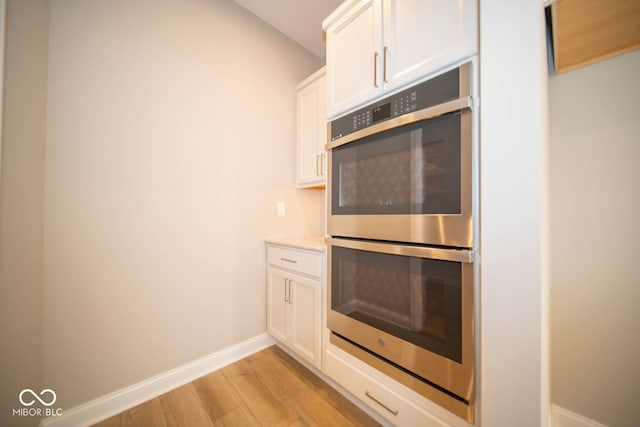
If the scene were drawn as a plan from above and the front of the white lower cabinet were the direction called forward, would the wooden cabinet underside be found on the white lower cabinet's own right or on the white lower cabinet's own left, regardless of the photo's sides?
on the white lower cabinet's own left

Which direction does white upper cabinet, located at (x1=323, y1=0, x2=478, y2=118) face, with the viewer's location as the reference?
facing the viewer and to the left of the viewer

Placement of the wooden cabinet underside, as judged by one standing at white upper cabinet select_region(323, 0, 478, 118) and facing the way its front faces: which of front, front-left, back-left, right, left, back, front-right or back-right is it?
back-left

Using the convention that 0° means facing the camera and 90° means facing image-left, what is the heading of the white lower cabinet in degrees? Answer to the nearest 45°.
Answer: approximately 45°

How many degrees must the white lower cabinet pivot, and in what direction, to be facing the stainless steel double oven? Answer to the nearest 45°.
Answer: approximately 90° to its left

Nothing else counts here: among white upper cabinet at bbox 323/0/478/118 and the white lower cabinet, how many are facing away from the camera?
0

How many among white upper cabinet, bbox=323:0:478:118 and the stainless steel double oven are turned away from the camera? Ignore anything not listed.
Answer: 0

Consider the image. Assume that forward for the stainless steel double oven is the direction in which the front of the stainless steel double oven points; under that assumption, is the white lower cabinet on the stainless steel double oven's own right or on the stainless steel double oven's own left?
on the stainless steel double oven's own right
